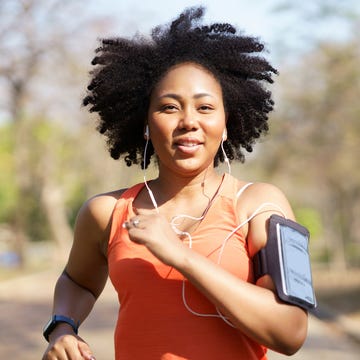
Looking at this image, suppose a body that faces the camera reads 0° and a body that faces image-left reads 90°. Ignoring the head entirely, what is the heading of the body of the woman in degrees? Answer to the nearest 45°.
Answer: approximately 0°

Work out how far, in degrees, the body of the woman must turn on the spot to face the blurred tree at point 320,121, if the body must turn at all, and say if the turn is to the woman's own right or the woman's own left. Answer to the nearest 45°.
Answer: approximately 180°
